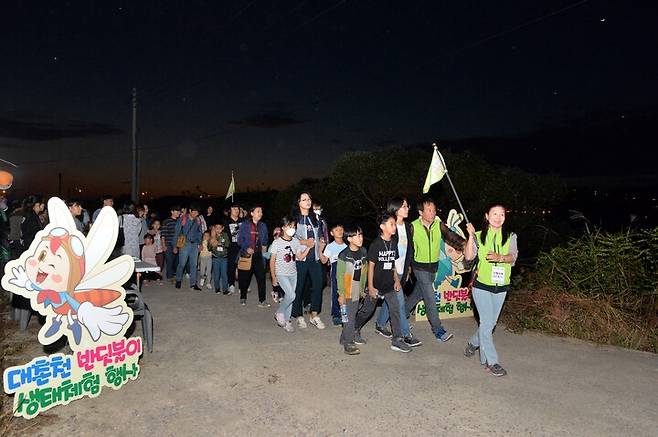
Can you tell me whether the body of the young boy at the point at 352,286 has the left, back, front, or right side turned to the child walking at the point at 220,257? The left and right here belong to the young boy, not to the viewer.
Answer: back

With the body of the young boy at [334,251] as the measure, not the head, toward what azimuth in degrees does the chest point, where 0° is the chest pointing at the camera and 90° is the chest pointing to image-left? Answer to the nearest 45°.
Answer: approximately 315°

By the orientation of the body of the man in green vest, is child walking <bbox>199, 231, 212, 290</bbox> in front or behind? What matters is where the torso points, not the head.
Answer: behind

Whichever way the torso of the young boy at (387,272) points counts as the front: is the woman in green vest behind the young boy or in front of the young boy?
in front

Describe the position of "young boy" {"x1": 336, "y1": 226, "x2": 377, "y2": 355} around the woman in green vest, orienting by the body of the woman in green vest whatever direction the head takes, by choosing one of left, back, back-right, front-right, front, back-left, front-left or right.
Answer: back-right

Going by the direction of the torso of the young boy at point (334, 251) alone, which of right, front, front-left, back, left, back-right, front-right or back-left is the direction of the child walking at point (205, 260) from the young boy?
back

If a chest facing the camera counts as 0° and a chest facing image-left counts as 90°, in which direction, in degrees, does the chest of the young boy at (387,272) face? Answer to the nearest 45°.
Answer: approximately 315°

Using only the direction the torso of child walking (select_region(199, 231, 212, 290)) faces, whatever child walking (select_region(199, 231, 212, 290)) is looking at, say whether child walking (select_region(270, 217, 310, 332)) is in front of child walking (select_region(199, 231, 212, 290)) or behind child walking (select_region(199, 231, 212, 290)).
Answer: in front
